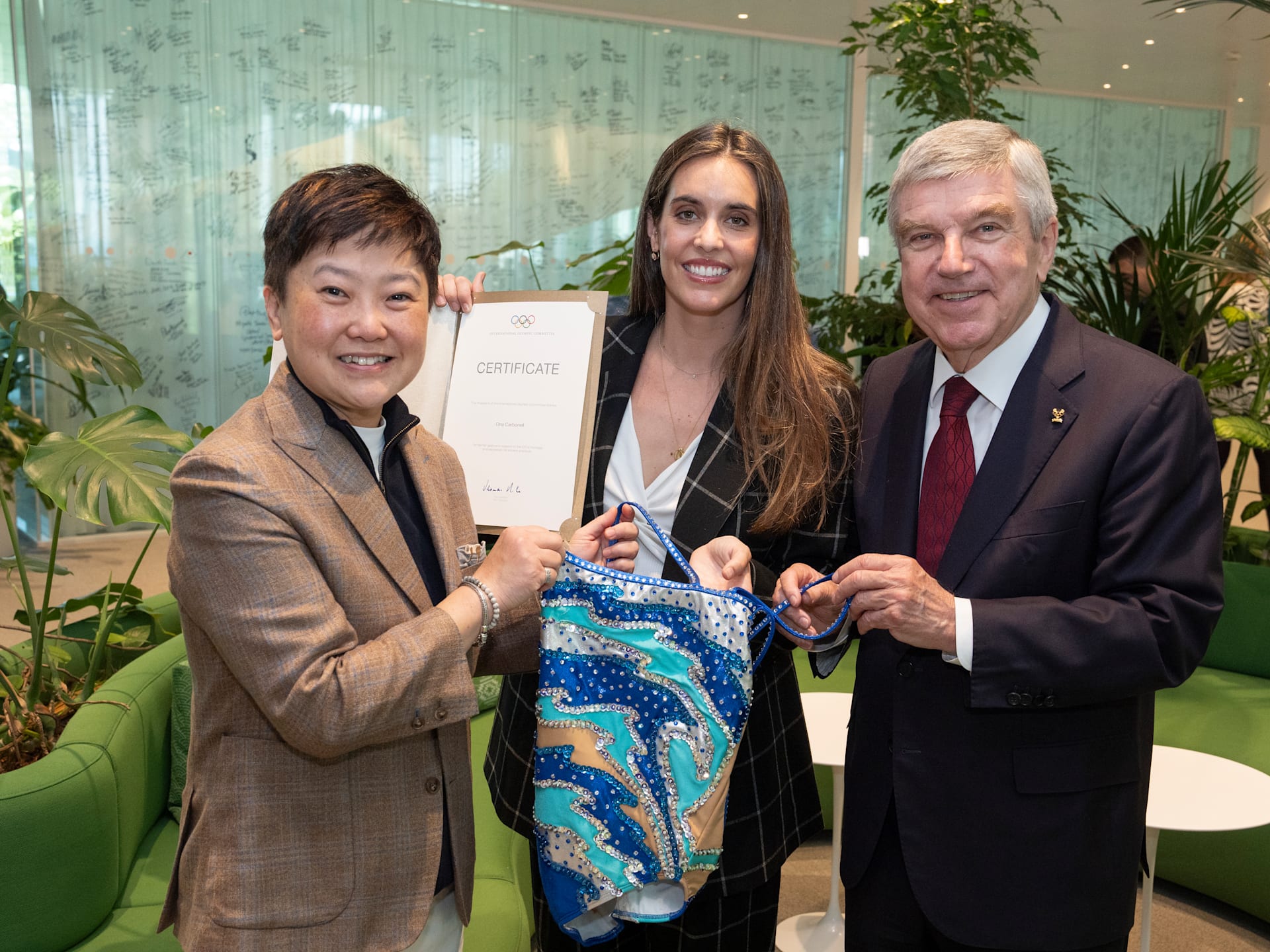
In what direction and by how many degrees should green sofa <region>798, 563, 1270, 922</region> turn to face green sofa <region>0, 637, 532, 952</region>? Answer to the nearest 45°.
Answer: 0° — it already faces it

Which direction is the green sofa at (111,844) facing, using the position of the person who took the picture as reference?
facing the viewer and to the right of the viewer

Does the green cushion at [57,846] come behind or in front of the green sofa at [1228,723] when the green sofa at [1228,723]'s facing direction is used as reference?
in front

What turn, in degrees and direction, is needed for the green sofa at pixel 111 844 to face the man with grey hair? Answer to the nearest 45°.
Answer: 0° — it already faces them

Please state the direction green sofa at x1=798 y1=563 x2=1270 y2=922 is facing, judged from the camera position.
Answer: facing the viewer and to the left of the viewer

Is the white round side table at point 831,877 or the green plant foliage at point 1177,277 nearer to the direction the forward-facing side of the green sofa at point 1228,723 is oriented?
the white round side table

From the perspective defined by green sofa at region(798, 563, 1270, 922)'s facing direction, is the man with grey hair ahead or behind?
ahead

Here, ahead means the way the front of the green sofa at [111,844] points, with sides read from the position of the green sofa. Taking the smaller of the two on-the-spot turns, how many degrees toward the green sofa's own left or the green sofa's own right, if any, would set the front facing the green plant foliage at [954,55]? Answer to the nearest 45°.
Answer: approximately 90° to the green sofa's own left
